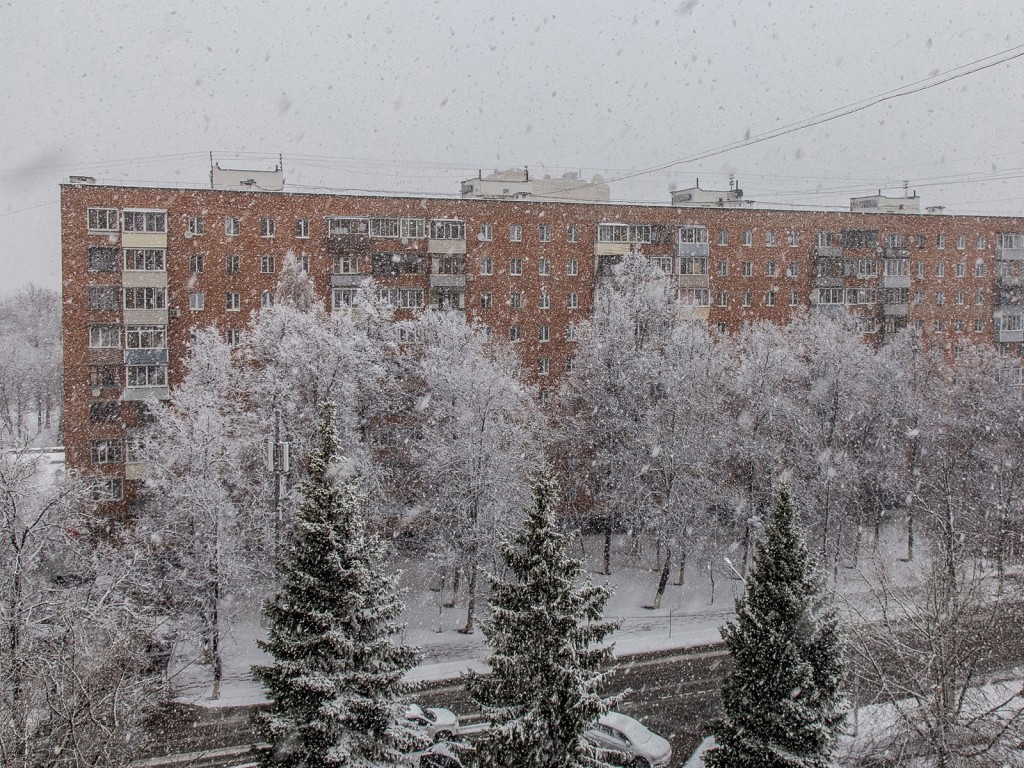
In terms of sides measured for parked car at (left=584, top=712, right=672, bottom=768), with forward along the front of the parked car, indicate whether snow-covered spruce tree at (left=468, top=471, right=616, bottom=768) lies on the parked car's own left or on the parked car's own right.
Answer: on the parked car's own right

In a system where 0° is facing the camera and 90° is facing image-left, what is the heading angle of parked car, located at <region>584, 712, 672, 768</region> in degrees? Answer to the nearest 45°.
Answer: approximately 315°

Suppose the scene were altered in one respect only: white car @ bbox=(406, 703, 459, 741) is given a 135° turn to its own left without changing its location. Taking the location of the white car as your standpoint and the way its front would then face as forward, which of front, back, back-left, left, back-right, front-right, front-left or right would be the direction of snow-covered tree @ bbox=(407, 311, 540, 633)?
front

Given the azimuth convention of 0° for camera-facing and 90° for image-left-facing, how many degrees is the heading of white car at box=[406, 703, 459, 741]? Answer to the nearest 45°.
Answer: approximately 315°

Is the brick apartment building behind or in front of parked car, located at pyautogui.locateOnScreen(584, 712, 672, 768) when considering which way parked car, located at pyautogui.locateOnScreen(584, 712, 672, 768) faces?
behind

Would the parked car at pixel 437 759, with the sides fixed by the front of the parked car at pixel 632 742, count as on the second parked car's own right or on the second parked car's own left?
on the second parked car's own right
